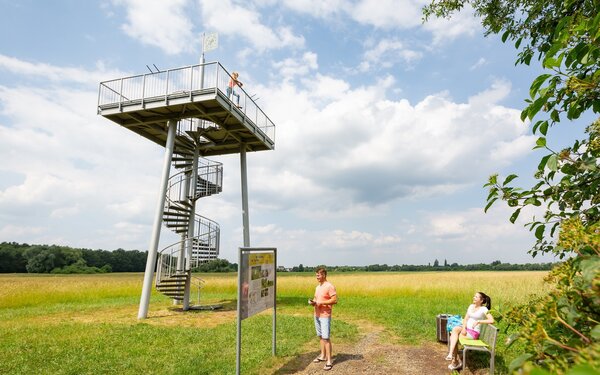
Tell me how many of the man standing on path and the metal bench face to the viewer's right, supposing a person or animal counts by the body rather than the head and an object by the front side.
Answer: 0

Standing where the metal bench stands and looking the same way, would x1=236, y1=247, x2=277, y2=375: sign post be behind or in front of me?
in front

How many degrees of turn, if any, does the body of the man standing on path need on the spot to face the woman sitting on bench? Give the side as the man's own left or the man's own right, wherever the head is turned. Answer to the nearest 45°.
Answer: approximately 135° to the man's own left

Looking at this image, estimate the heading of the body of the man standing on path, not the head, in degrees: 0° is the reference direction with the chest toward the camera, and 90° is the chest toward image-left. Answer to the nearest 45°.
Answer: approximately 45°

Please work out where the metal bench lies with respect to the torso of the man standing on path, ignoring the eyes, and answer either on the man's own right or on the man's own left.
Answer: on the man's own left

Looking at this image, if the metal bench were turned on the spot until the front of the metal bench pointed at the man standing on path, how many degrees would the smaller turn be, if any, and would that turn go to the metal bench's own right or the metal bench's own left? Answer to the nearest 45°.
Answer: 0° — it already faces them

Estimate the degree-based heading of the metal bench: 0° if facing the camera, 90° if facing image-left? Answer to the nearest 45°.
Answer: approximately 90°
